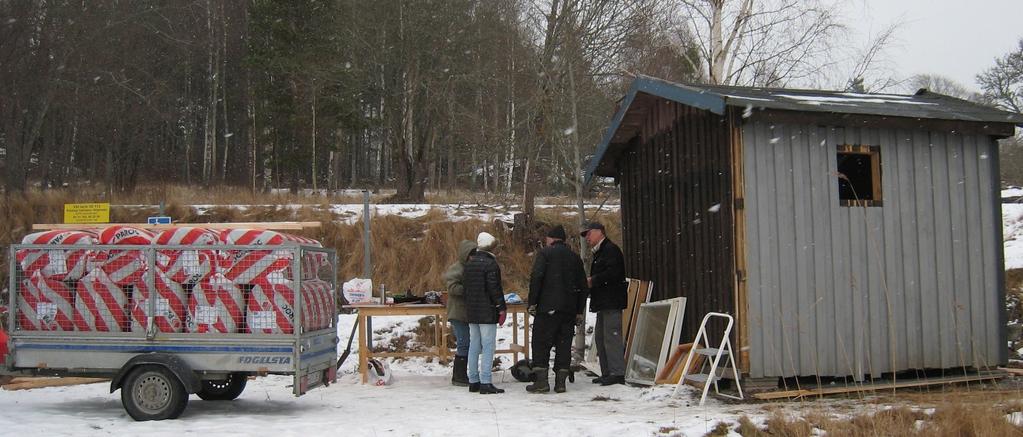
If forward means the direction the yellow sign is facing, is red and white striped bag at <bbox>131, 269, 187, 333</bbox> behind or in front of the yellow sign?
in front

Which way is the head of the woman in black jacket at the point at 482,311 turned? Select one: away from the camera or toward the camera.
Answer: away from the camera

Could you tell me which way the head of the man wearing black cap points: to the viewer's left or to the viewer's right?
to the viewer's left

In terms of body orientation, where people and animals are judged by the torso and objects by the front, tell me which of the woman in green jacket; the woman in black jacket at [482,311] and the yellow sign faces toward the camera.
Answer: the yellow sign

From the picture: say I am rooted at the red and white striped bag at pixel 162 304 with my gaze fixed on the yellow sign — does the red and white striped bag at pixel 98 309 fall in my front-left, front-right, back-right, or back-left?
front-left

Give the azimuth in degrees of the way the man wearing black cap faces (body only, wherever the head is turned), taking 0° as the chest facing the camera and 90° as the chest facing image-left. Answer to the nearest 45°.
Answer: approximately 90°

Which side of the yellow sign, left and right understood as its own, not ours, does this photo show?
front

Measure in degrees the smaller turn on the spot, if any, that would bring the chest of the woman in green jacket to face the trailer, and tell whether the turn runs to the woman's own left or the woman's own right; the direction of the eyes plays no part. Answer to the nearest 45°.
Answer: approximately 135° to the woman's own right

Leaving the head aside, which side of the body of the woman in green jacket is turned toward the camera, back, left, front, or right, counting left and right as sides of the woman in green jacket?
right

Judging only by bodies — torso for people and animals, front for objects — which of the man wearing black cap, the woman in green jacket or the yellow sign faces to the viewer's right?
the woman in green jacket

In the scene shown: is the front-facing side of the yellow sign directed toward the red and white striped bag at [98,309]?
yes

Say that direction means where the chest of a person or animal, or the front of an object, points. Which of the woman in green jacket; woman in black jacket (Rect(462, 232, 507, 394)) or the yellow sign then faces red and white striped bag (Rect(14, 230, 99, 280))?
the yellow sign

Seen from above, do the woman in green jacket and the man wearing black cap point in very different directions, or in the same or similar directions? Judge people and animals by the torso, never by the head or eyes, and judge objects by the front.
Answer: very different directions

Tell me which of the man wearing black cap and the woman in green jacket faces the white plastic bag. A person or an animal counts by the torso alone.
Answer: the man wearing black cap

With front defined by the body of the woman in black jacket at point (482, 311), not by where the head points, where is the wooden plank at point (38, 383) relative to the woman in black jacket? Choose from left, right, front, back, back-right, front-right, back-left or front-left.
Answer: back-left

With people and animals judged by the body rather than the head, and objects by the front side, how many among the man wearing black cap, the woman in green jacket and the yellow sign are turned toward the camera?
1

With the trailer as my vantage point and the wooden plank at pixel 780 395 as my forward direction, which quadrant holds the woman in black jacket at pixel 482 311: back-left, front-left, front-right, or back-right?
front-left

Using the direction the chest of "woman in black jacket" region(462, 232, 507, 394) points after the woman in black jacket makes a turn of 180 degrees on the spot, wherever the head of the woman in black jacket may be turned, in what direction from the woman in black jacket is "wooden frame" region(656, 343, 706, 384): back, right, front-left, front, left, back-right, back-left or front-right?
back-left
